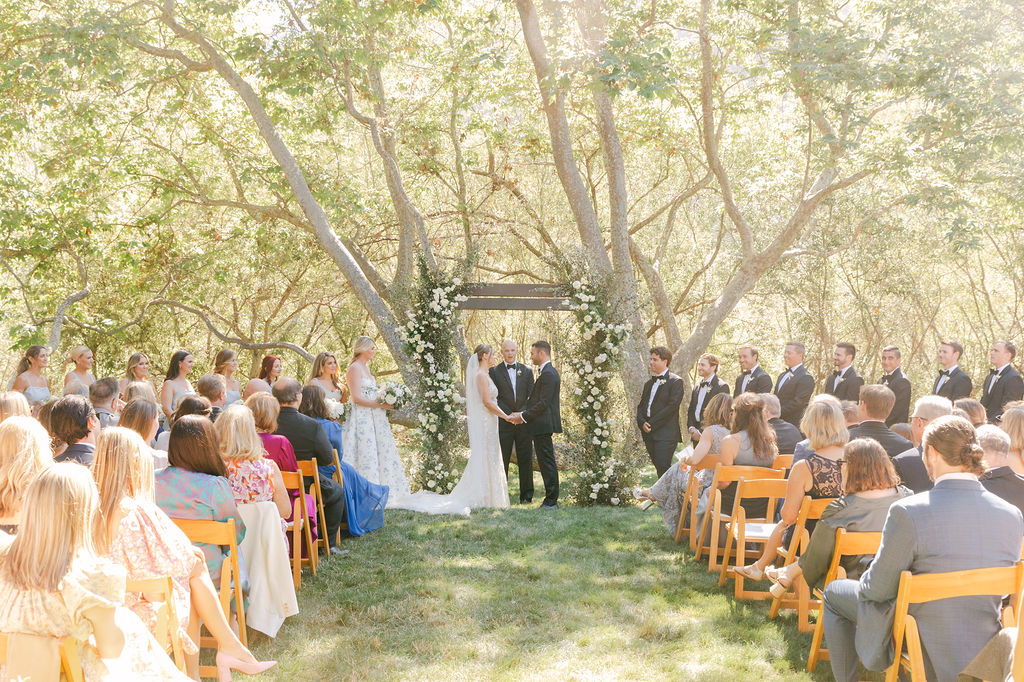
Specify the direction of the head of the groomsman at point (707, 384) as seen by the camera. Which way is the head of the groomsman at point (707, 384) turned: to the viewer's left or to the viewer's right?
to the viewer's left

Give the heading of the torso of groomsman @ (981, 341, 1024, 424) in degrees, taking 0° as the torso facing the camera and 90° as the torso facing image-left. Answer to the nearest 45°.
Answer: approximately 45°

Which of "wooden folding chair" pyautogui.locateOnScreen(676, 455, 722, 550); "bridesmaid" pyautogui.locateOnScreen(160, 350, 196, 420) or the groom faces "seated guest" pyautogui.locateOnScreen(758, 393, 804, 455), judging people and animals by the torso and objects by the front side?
the bridesmaid

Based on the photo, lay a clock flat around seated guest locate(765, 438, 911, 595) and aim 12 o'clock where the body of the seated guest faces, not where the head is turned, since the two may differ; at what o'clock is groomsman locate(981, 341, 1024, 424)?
The groomsman is roughly at 2 o'clock from the seated guest.

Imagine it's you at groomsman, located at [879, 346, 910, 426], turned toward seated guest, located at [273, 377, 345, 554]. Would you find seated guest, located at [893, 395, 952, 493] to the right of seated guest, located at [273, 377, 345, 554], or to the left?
left

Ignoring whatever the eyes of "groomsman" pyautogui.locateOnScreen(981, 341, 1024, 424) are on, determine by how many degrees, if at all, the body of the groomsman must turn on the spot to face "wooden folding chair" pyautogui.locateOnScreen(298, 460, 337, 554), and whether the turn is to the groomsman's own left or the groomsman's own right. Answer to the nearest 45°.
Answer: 0° — they already face it

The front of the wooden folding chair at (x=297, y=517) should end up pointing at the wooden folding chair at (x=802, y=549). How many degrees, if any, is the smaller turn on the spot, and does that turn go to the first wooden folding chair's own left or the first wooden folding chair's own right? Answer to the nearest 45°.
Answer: approximately 90° to the first wooden folding chair's own right

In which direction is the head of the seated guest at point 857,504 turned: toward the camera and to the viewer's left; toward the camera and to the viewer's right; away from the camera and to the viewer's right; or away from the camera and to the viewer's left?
away from the camera and to the viewer's left

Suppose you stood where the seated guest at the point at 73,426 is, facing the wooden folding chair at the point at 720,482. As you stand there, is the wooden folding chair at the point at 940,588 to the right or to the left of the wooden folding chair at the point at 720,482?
right

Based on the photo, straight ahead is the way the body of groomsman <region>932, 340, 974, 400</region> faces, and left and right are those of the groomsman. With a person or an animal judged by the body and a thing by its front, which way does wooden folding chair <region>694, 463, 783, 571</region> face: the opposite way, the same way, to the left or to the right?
to the right

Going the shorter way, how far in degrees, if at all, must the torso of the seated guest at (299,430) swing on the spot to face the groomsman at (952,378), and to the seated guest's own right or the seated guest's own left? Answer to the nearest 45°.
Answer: approximately 45° to the seated guest's own right

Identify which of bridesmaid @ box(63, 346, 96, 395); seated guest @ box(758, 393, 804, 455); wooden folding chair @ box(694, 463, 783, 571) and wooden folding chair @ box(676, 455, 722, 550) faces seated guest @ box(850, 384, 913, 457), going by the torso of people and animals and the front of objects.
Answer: the bridesmaid

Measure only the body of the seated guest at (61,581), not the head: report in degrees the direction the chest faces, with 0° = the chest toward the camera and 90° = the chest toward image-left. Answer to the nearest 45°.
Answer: approximately 225°

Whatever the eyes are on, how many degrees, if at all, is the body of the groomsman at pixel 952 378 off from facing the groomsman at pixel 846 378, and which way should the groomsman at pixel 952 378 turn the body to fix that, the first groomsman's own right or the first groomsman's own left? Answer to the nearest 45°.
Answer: approximately 45° to the first groomsman's own right
